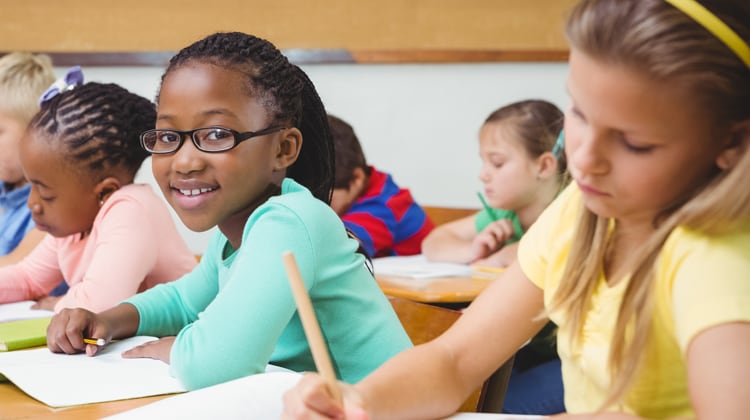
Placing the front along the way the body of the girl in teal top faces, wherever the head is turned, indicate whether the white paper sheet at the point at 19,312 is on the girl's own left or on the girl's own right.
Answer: on the girl's own right

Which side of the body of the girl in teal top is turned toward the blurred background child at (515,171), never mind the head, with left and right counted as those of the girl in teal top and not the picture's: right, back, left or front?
back

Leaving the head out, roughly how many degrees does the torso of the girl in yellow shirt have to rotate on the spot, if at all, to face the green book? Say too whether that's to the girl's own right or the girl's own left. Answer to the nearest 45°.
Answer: approximately 45° to the girl's own right

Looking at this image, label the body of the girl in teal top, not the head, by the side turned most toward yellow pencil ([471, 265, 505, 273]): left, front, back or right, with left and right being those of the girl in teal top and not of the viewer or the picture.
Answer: back

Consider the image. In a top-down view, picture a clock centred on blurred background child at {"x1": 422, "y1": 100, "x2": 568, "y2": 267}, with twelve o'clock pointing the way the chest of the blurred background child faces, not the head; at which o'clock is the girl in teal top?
The girl in teal top is roughly at 11 o'clock from the blurred background child.

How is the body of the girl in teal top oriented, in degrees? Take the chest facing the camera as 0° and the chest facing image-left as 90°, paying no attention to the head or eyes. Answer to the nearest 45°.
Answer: approximately 45°

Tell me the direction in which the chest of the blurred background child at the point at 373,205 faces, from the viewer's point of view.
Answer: to the viewer's left

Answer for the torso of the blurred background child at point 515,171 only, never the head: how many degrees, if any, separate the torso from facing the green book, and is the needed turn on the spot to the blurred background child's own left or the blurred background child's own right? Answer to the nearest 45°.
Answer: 0° — they already face it

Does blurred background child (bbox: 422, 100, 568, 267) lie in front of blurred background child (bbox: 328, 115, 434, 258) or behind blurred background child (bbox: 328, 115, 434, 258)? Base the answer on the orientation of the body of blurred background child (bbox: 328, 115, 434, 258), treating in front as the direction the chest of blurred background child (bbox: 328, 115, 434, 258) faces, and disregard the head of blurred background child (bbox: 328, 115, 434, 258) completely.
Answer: behind
